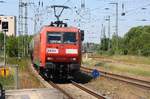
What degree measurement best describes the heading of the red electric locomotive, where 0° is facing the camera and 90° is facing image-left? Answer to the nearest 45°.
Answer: approximately 0°
